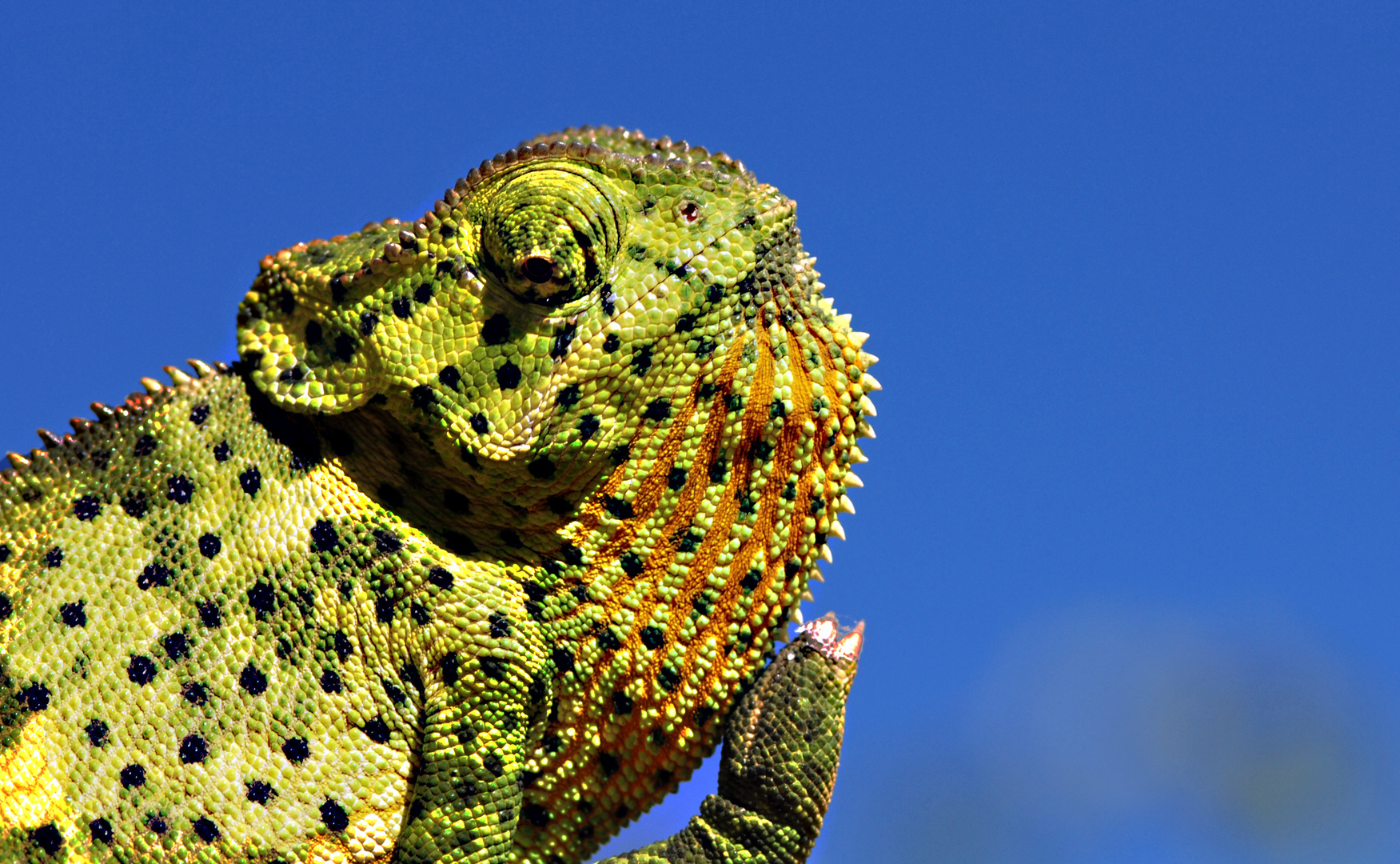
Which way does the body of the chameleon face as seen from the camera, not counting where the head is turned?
to the viewer's right
